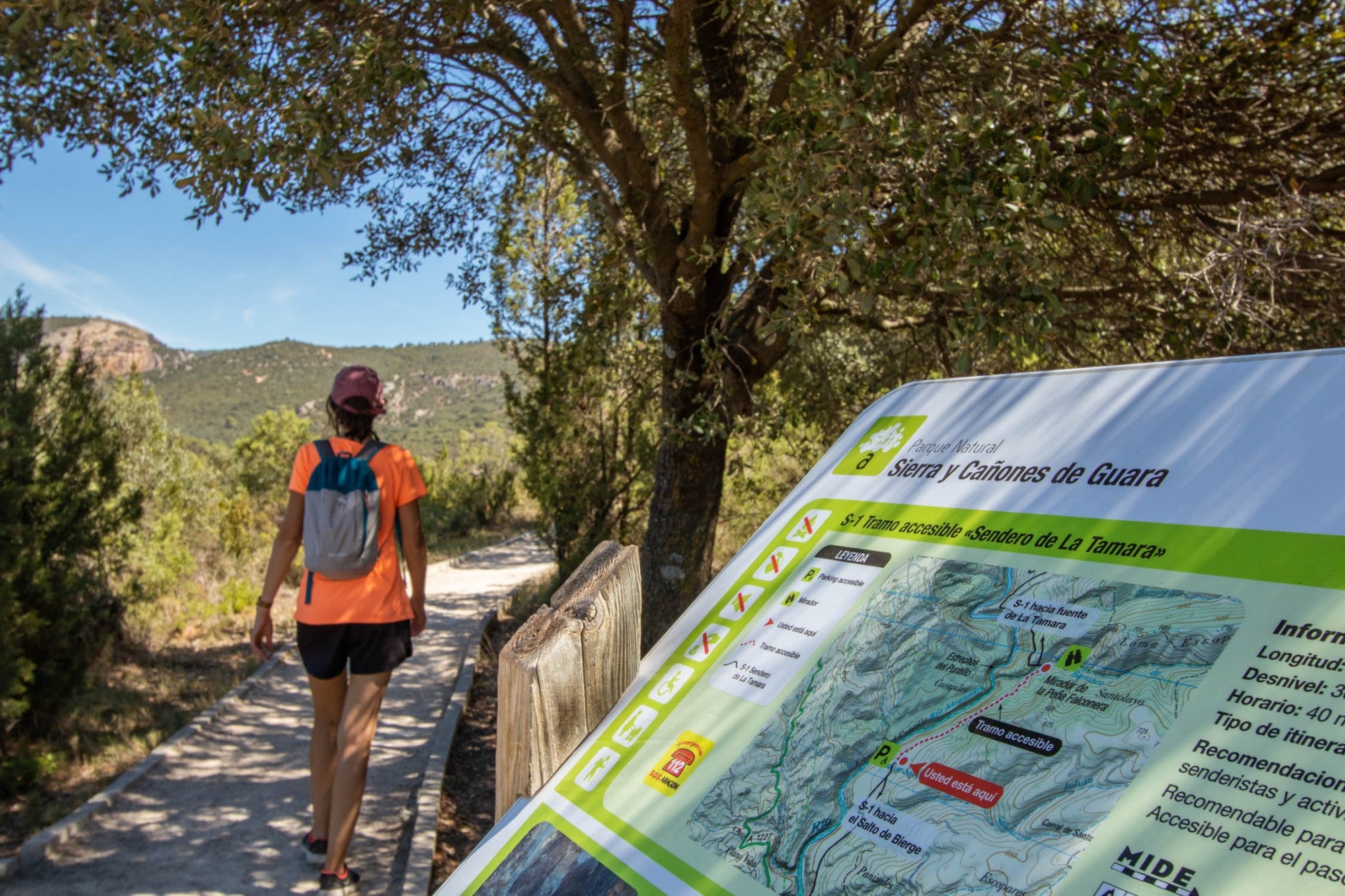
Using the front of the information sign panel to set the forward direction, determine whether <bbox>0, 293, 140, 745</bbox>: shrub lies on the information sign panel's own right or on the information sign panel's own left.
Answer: on the information sign panel's own right

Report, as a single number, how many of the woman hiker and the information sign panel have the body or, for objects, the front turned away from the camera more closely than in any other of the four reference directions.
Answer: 1

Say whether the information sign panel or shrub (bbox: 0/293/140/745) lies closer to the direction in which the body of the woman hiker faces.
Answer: the shrub

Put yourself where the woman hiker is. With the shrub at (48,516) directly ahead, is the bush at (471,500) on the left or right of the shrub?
right

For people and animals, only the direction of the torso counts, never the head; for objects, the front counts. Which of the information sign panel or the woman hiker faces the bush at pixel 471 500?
the woman hiker

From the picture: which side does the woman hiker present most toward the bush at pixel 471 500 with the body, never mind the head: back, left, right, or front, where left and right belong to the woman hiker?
front

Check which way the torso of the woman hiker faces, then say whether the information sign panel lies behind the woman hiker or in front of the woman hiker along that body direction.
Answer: behind

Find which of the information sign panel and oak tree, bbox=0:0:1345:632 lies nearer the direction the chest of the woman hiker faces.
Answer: the oak tree

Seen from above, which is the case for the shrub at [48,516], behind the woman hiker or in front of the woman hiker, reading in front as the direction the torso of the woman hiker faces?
in front

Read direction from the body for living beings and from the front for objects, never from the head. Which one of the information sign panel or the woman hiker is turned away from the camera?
the woman hiker

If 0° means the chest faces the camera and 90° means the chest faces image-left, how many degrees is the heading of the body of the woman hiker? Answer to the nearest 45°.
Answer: approximately 180°

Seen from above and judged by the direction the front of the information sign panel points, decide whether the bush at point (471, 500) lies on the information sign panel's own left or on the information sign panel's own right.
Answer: on the information sign panel's own right

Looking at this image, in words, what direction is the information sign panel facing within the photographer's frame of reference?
facing the viewer and to the left of the viewer
